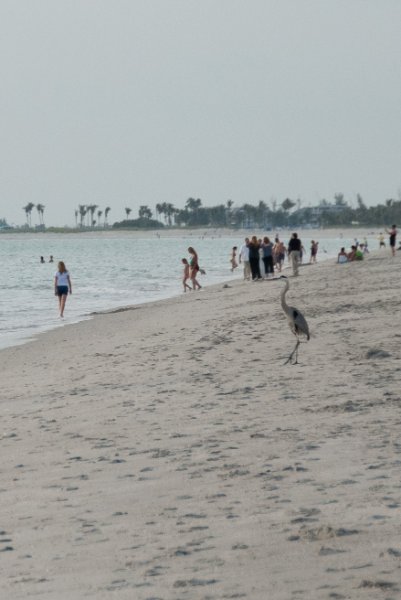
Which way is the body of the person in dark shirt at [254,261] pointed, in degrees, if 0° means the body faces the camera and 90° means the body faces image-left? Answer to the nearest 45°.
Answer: approximately 180°

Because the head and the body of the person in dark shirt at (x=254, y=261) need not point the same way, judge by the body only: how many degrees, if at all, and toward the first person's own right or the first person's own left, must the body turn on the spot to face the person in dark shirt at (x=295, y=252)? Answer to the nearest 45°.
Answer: approximately 45° to the first person's own right
